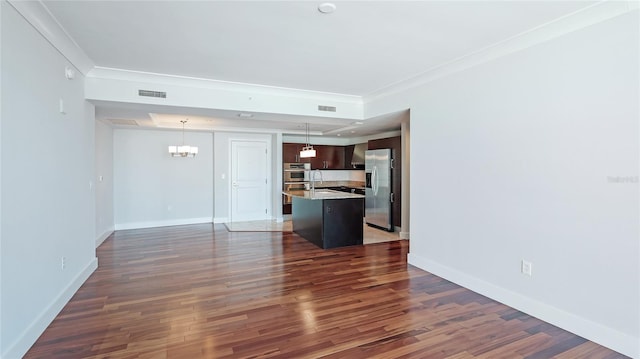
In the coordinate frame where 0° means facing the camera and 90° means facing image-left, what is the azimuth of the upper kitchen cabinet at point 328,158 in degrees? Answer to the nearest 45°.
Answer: approximately 0°

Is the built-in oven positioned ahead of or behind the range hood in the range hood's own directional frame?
ahead

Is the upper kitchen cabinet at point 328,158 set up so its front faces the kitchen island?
yes

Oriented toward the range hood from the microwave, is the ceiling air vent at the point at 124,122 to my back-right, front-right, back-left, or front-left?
back-right

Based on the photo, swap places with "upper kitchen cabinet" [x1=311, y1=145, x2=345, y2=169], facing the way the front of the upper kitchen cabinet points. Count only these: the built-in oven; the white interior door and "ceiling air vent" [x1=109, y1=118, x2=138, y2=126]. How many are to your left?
0

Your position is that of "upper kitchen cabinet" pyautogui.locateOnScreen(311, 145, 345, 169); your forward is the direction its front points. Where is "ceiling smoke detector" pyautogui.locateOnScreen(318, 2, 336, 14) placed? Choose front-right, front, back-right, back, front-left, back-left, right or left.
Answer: front

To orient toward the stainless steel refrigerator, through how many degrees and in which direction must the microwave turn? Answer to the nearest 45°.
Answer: approximately 45° to its left

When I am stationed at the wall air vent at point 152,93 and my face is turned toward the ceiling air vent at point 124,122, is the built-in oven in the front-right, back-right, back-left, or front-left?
front-right

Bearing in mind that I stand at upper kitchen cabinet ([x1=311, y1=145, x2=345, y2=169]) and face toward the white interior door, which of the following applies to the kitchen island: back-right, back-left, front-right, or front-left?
front-left

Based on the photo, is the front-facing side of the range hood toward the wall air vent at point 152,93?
no

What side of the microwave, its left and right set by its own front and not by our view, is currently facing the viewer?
front

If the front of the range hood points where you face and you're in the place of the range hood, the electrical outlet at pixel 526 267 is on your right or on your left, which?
on your left

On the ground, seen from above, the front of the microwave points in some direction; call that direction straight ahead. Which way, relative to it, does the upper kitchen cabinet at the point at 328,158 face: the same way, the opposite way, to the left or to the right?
the same way
